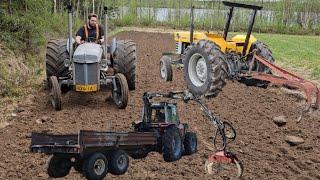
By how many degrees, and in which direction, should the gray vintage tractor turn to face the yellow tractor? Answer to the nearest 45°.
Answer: approximately 45° to its left

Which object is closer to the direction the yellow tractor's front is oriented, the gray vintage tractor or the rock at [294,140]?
the gray vintage tractor

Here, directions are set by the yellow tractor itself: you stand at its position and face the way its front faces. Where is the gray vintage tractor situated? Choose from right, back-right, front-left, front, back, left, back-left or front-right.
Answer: front

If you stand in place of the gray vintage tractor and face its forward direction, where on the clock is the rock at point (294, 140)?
The rock is roughly at 10 o'clock from the gray vintage tractor.

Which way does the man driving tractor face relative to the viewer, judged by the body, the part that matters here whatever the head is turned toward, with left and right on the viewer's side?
facing the viewer

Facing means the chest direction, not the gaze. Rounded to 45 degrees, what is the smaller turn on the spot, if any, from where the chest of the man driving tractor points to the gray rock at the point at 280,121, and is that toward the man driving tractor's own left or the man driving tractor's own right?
approximately 90° to the man driving tractor's own left

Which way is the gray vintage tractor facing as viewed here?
toward the camera

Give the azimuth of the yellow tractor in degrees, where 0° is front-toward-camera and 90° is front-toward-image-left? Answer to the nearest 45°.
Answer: approximately 135°
